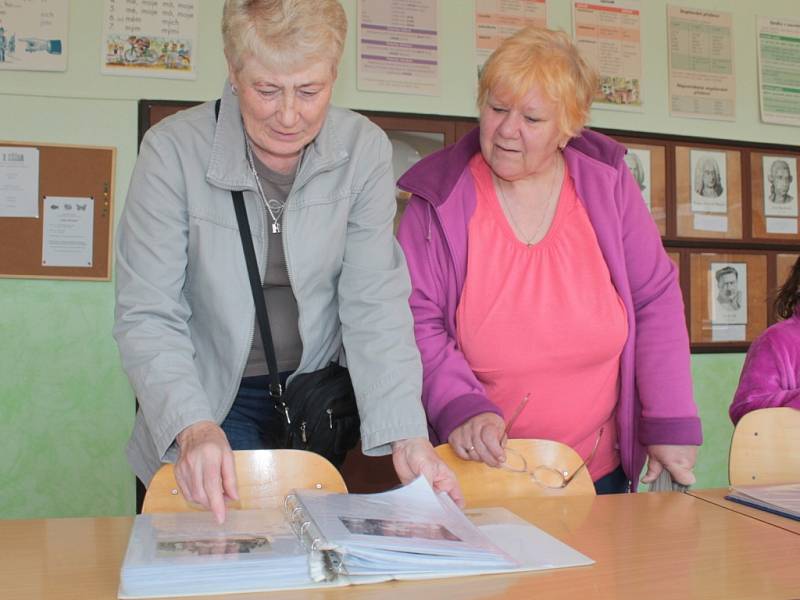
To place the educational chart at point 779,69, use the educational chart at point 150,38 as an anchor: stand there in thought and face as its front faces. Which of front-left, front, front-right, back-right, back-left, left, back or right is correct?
left

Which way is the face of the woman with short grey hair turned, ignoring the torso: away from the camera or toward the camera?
toward the camera

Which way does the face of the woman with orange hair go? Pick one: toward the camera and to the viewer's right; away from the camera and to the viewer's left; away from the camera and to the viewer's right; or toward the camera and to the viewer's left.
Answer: toward the camera and to the viewer's left

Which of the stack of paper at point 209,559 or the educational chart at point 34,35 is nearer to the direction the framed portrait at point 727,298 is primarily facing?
the stack of paper

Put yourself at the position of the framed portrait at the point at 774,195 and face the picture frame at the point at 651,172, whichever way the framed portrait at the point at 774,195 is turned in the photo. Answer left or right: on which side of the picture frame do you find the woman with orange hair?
left

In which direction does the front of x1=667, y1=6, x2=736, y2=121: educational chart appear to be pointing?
toward the camera

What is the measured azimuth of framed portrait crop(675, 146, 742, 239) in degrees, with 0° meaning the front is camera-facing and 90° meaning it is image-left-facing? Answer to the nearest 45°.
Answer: approximately 0°

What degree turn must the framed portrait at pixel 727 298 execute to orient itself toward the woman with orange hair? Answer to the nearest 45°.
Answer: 0° — it already faces them

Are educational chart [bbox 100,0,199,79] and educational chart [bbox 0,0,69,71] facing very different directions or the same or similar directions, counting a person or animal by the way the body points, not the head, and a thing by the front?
same or similar directions

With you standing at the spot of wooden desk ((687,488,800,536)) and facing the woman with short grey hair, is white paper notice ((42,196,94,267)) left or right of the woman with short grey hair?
right

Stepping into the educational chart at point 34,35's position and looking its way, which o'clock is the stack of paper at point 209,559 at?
The stack of paper is roughly at 12 o'clock from the educational chart.

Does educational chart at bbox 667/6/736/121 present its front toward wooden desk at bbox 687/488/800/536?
yes

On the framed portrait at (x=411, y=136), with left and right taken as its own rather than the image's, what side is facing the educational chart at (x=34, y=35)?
right

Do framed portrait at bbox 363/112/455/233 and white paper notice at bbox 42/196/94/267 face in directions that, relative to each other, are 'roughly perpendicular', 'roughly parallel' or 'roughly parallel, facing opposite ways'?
roughly parallel

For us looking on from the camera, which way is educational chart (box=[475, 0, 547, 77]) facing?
facing the viewer

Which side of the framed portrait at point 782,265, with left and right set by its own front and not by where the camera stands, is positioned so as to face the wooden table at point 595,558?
front
